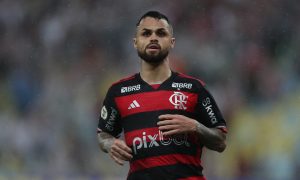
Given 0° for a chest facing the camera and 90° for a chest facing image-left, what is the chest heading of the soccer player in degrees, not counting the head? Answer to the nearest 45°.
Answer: approximately 0°
